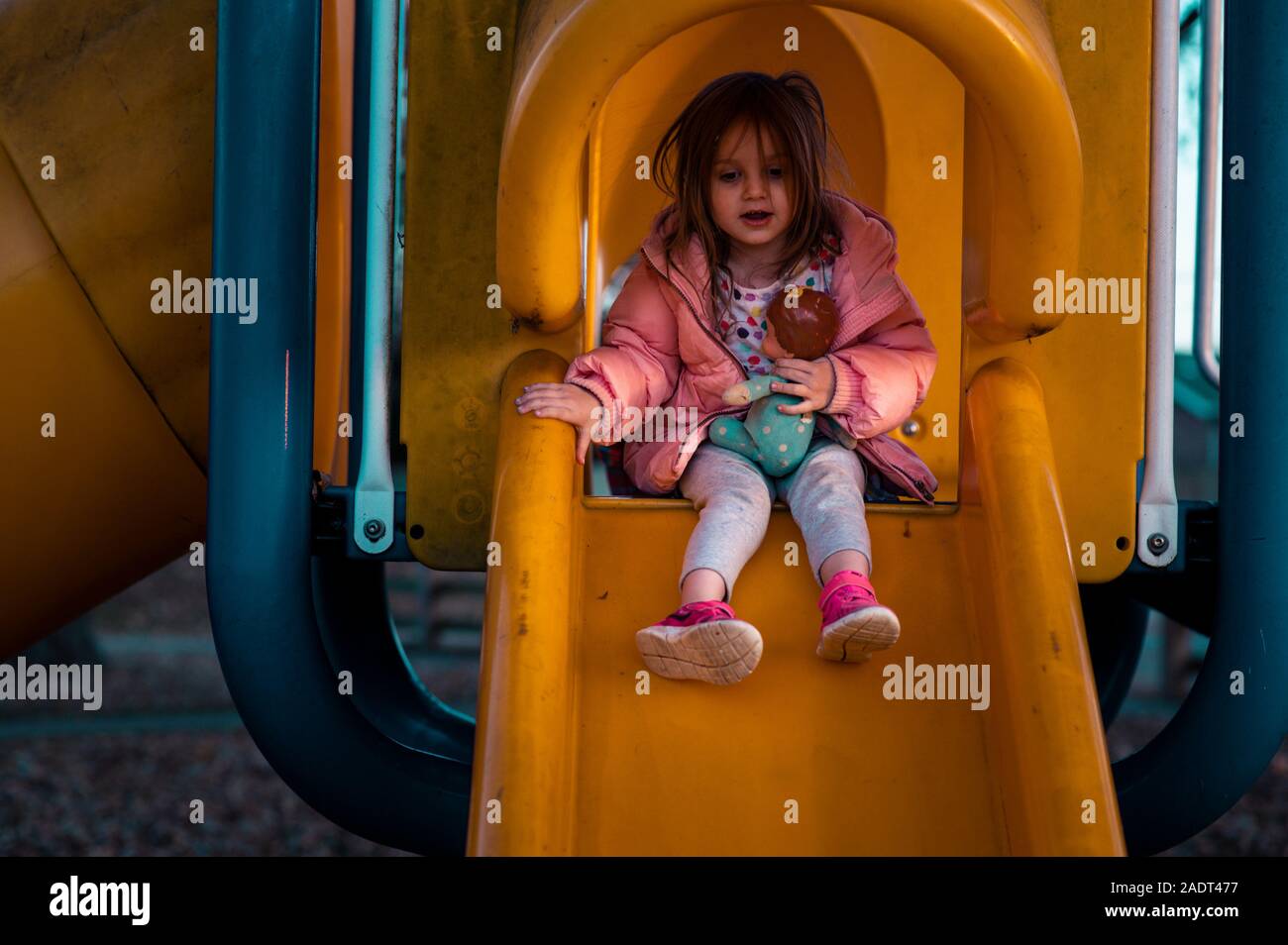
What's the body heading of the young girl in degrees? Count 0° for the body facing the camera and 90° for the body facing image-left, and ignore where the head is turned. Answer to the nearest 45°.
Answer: approximately 0°
